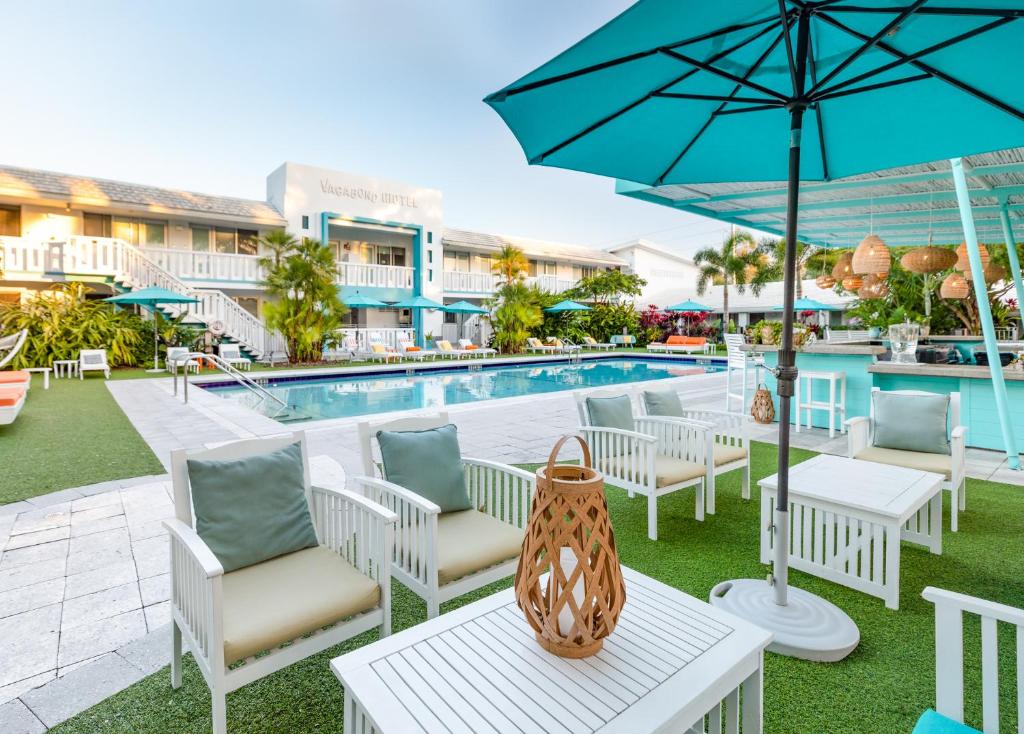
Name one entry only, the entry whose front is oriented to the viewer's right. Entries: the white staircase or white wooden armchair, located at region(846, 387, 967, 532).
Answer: the white staircase

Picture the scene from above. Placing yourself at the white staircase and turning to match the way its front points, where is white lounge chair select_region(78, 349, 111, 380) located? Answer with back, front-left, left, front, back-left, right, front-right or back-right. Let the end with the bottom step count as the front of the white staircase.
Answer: right

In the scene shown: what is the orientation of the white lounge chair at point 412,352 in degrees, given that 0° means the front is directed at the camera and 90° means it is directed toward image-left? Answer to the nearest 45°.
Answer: approximately 315°

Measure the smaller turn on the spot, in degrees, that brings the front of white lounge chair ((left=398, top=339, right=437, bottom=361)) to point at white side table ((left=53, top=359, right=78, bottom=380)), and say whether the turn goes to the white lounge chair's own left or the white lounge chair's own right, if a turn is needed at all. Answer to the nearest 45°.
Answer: approximately 90° to the white lounge chair's own right

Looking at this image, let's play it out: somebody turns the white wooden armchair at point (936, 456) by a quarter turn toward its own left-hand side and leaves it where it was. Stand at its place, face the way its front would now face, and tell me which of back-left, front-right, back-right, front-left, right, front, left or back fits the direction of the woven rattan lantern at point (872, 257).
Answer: back-left

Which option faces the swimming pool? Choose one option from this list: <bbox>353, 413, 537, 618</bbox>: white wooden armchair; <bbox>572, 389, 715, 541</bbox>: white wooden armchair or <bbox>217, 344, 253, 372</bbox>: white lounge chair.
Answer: the white lounge chair

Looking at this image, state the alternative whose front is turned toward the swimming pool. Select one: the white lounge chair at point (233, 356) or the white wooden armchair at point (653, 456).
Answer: the white lounge chair

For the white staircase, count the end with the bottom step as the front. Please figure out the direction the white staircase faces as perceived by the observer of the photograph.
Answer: facing to the right of the viewer

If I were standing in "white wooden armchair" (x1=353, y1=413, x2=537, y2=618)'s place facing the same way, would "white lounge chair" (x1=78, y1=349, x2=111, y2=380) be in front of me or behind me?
behind

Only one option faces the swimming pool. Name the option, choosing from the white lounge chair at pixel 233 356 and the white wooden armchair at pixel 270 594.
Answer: the white lounge chair

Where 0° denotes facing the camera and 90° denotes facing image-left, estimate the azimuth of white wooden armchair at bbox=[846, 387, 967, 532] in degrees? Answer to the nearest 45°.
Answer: approximately 45°

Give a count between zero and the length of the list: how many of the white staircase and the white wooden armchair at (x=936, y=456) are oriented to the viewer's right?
1

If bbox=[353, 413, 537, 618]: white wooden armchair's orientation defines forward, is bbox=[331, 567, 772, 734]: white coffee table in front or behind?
in front
